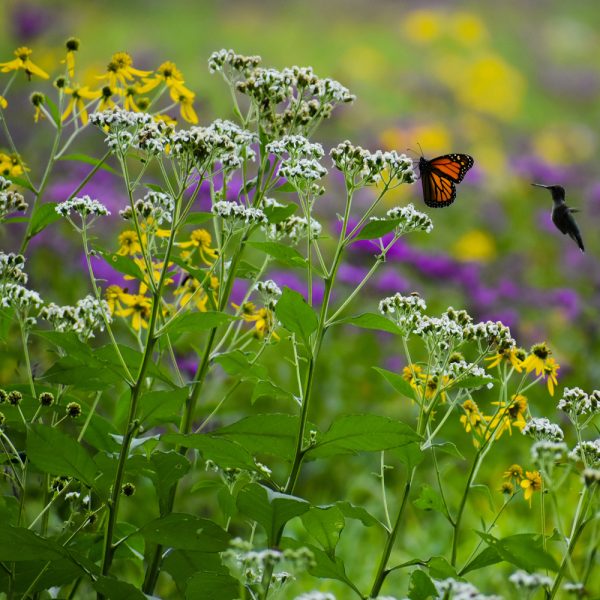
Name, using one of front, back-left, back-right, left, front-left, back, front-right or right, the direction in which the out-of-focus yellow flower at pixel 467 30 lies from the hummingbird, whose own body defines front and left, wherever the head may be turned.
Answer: right

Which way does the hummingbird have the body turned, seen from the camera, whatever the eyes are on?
to the viewer's left

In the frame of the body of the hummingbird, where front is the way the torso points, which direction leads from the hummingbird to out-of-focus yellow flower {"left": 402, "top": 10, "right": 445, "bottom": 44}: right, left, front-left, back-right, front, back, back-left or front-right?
right

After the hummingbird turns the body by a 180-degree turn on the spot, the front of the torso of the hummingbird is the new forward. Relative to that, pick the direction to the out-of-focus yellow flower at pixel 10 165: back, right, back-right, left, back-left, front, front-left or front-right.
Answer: back

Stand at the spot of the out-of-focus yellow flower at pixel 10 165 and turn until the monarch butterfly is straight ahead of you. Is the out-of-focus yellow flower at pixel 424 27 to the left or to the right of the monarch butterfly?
left
